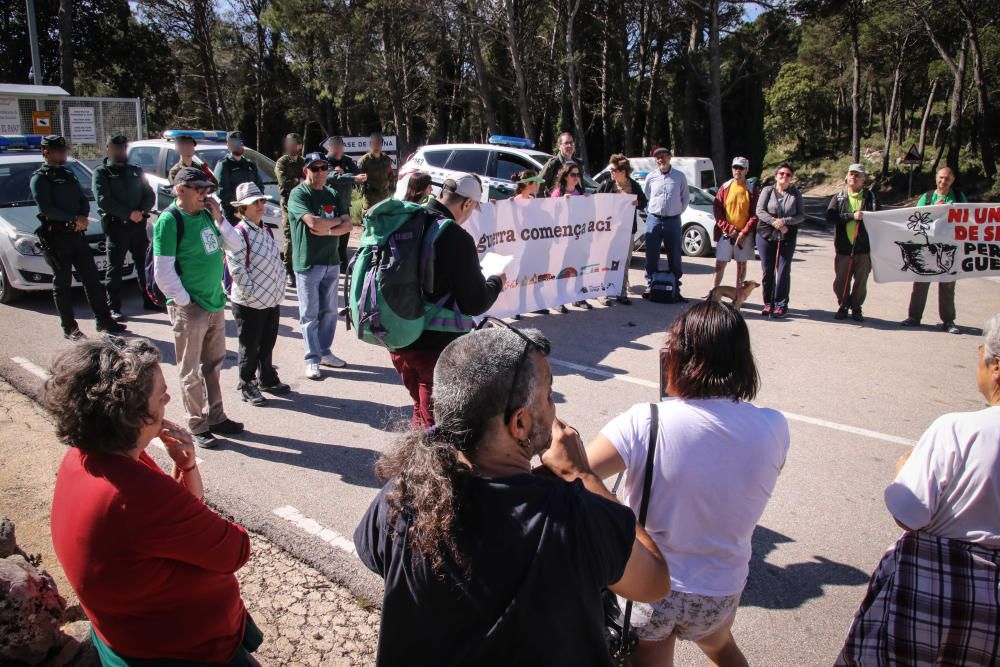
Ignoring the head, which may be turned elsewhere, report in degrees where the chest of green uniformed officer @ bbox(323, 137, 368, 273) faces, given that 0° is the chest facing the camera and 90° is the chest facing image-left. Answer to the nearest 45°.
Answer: approximately 0°

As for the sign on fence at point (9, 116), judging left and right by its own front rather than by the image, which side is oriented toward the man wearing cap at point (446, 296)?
front

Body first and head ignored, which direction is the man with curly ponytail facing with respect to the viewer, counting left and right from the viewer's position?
facing away from the viewer and to the right of the viewer

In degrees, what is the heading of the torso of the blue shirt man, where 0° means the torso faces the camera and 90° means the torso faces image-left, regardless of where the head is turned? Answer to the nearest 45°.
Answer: approximately 0°

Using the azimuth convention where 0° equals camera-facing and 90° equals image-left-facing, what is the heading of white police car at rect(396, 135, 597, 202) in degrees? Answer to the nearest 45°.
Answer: approximately 270°

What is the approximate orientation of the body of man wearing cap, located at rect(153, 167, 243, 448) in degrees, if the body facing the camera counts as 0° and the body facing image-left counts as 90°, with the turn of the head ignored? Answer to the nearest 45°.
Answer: approximately 315°

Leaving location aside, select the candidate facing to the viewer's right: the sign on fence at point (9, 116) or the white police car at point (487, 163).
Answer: the white police car

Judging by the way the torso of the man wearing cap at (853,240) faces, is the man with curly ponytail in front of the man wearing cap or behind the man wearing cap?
in front

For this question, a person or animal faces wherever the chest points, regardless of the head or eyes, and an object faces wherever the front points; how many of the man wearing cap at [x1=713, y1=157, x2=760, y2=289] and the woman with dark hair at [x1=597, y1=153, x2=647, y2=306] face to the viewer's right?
0

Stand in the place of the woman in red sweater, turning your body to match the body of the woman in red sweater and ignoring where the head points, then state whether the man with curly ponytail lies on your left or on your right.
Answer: on your right
